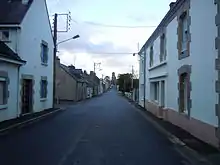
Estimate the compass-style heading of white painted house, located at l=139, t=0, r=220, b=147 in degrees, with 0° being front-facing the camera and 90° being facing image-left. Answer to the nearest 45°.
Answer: approximately 45°
